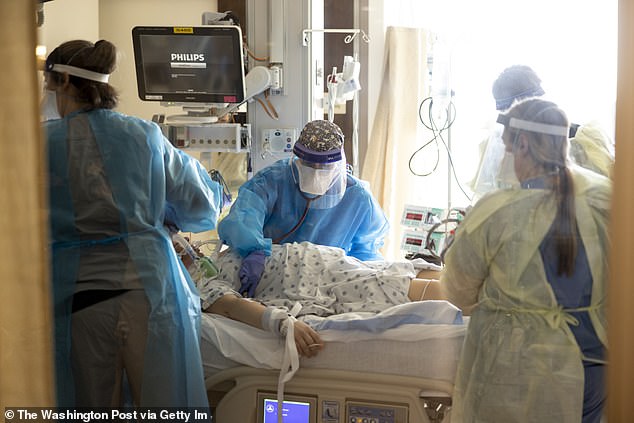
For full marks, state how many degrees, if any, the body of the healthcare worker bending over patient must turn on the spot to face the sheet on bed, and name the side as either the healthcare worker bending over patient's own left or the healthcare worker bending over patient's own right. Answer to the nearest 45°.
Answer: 0° — they already face it

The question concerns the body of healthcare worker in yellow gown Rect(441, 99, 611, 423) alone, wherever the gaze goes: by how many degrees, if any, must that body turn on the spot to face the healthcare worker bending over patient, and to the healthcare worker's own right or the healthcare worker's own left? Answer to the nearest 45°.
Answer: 0° — they already face them

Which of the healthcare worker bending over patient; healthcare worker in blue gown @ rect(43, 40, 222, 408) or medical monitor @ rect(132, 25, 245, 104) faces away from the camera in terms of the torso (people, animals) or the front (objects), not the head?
the healthcare worker in blue gown

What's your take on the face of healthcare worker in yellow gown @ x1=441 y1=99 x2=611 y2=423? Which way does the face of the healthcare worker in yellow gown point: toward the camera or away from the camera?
away from the camera

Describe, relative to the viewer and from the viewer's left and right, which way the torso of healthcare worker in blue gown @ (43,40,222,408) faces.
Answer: facing away from the viewer

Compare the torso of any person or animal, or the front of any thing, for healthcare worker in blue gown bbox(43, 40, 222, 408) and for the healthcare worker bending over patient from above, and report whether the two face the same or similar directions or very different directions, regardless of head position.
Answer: very different directions
